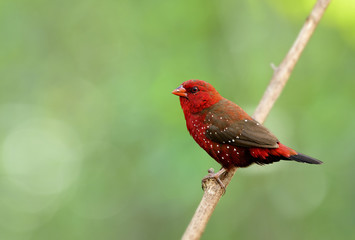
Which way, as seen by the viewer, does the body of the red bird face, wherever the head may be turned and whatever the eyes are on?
to the viewer's left
